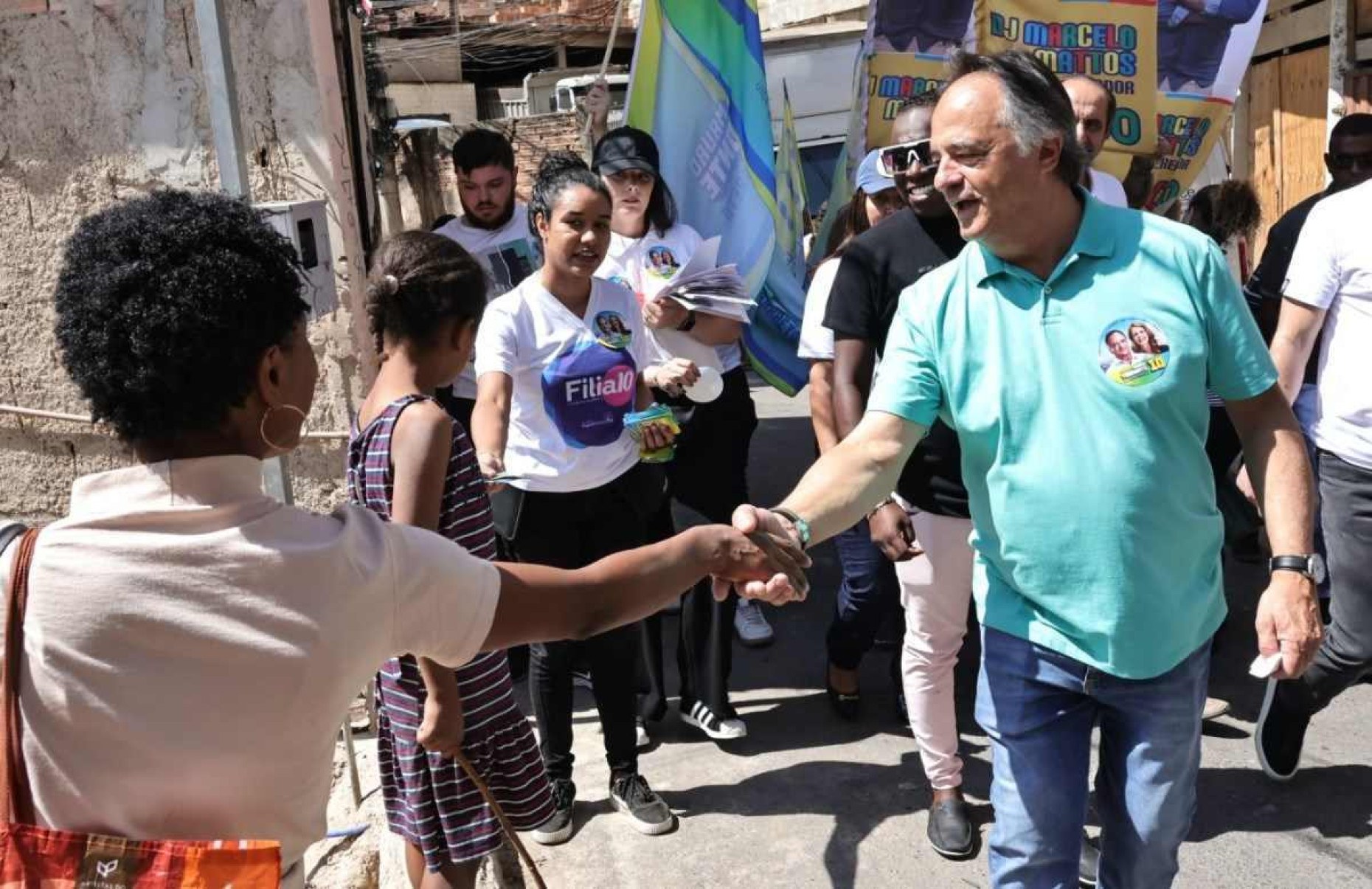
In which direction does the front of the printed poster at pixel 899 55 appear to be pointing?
toward the camera

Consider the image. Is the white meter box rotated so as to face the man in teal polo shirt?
yes

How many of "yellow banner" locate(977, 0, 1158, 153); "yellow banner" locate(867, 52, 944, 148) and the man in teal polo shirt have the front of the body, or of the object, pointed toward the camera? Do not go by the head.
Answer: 3

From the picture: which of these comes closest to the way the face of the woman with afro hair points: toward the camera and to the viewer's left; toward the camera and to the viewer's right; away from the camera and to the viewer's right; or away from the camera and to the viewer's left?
away from the camera and to the viewer's right

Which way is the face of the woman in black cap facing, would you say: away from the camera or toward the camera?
toward the camera

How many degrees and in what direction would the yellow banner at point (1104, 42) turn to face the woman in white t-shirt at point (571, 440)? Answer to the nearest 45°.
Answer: approximately 45° to its right

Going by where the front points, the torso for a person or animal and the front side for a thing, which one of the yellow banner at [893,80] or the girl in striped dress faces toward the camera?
the yellow banner

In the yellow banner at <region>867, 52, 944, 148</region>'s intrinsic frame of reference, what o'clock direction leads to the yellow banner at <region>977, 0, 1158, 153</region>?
the yellow banner at <region>977, 0, 1158, 153</region> is roughly at 9 o'clock from the yellow banner at <region>867, 52, 944, 148</region>.

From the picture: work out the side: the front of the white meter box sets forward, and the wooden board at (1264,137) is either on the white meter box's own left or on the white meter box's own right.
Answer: on the white meter box's own left

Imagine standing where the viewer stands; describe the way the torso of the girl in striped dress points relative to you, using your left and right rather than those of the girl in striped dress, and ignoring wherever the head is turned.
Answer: facing away from the viewer and to the right of the viewer

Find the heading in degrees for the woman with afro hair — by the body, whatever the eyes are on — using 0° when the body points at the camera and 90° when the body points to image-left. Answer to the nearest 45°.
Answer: approximately 225°

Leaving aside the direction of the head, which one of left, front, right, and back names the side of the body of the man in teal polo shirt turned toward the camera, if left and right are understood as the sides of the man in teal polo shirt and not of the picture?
front

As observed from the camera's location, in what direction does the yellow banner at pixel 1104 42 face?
facing the viewer

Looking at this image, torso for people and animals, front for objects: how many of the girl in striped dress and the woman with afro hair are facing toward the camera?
0

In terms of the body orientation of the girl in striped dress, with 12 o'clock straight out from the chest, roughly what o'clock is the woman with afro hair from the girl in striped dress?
The woman with afro hair is roughly at 5 o'clock from the girl in striped dress.

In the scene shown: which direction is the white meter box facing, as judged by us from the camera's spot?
facing the viewer and to the right of the viewer

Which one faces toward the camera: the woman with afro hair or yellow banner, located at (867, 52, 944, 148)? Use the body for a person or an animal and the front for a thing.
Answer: the yellow banner

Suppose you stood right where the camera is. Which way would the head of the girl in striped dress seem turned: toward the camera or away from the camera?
away from the camera

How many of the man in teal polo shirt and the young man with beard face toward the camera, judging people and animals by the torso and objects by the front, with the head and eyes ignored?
2

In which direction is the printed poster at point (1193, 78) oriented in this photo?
toward the camera
